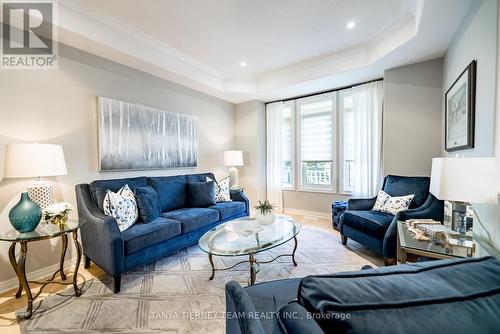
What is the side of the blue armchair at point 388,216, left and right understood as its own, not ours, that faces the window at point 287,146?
right

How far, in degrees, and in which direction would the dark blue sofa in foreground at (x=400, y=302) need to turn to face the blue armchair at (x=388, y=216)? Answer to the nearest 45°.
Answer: approximately 45° to its right

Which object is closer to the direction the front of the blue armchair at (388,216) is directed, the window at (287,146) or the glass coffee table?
the glass coffee table

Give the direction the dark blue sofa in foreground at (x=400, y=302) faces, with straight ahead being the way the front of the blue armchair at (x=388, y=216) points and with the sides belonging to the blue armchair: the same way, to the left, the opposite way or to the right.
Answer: to the right

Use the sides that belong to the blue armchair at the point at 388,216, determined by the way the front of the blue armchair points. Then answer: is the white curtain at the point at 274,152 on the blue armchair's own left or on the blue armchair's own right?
on the blue armchair's own right

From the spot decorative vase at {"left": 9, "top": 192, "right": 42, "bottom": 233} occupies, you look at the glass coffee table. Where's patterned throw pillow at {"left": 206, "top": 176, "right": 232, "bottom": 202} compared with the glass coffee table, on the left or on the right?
left

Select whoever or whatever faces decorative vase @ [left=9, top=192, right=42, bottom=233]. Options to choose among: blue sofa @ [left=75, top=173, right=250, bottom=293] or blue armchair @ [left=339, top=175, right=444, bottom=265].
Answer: the blue armchair

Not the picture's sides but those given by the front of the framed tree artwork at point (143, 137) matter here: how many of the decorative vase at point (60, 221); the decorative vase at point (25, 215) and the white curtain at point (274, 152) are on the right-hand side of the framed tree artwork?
2

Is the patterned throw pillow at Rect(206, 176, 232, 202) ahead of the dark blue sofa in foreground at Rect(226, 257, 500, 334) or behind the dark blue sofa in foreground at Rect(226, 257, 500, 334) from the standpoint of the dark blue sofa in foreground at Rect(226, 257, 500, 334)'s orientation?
ahead

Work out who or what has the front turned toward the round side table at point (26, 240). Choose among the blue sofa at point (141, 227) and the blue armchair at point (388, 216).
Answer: the blue armchair

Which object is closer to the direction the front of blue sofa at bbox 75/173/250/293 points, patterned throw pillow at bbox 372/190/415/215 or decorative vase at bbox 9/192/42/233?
the patterned throw pillow

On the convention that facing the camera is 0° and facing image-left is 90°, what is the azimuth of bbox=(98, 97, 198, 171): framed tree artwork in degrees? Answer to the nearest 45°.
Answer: approximately 315°

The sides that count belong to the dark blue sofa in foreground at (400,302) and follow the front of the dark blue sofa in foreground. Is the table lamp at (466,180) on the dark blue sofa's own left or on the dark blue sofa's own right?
on the dark blue sofa's own right

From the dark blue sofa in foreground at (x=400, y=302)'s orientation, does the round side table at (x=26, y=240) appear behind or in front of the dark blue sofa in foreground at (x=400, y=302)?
in front

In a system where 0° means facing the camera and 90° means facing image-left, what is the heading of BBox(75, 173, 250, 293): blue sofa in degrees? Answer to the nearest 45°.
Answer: approximately 315°

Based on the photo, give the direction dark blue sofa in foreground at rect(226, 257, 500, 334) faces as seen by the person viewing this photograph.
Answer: facing away from the viewer and to the left of the viewer
